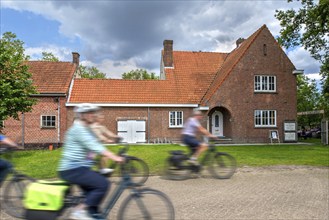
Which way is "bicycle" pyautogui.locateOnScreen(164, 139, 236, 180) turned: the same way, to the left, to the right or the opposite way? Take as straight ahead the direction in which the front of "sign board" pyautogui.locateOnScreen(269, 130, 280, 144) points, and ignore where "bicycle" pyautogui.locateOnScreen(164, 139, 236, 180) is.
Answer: to the left

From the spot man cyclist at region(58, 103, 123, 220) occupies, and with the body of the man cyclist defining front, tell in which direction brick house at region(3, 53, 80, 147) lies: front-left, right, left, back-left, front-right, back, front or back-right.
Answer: left

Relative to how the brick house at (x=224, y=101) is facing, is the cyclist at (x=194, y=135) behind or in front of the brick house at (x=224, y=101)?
in front

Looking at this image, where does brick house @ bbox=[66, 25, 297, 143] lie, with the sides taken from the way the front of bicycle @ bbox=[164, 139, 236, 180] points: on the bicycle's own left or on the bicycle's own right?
on the bicycle's own left

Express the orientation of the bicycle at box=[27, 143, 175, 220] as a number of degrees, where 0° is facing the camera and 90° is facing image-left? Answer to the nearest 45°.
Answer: approximately 270°

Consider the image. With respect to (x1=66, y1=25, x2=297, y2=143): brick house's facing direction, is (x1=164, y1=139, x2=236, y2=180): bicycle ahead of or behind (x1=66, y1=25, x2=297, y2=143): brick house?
ahead

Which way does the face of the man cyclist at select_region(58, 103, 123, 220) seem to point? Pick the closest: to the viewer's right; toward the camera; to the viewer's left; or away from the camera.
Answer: to the viewer's right

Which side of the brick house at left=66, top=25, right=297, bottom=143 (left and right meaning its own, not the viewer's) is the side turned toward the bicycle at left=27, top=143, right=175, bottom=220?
front

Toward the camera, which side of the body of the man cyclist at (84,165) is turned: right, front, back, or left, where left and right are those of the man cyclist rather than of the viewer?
right

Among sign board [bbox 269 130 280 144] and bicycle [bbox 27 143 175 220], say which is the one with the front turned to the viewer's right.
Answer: the bicycle

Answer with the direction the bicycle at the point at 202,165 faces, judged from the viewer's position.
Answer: facing to the right of the viewer
